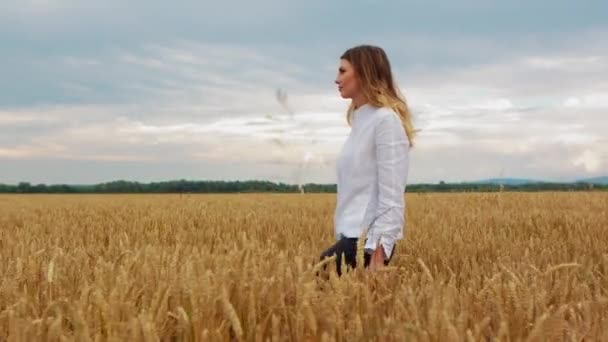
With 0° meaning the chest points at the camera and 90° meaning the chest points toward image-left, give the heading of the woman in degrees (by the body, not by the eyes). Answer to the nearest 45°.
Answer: approximately 90°

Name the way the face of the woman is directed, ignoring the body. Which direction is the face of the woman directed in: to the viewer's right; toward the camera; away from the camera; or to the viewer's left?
to the viewer's left
